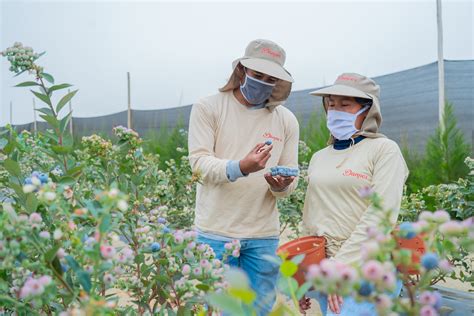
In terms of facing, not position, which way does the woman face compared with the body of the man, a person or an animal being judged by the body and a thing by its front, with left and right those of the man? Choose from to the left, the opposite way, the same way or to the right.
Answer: to the right

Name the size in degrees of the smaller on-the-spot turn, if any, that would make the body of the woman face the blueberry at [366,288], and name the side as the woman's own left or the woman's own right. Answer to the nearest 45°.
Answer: approximately 45° to the woman's own left

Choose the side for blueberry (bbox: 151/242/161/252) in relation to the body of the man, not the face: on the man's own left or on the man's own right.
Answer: on the man's own right

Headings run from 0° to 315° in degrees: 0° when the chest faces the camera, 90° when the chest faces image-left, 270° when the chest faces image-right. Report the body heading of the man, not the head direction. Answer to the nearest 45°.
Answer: approximately 315°

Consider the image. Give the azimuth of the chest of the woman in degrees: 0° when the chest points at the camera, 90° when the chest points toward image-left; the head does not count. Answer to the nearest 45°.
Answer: approximately 45°

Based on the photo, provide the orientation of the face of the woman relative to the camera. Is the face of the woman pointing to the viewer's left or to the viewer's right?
to the viewer's left

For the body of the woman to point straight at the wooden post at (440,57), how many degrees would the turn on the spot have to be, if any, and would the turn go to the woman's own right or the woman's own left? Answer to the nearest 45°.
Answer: approximately 135° to the woman's own right

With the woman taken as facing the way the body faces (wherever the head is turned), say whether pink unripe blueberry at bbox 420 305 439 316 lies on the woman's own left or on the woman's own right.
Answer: on the woman's own left
